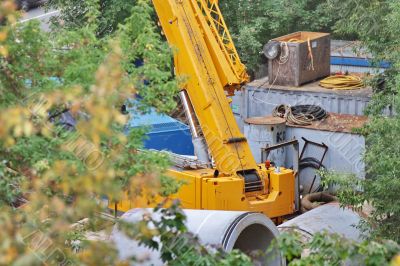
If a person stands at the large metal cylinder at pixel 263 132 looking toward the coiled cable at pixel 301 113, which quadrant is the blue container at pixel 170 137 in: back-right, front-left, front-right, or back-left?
back-left

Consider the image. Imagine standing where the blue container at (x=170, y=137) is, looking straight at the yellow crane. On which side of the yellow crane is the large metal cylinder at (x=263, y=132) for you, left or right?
left

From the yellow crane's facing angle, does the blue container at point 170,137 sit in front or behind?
in front

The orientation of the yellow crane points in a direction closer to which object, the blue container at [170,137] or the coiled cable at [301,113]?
the blue container

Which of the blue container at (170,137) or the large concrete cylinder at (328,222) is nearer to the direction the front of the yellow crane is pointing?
the blue container

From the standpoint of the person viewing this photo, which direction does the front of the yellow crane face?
facing away from the viewer and to the left of the viewer

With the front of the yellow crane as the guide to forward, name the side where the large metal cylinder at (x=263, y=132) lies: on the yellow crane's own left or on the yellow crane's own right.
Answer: on the yellow crane's own right

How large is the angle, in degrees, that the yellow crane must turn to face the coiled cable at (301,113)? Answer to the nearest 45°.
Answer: approximately 90° to its right

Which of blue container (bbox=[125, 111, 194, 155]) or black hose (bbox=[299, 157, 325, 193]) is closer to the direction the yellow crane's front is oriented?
the blue container

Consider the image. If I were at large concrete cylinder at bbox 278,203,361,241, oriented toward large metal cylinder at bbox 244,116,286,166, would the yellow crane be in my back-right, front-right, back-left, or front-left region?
front-left
